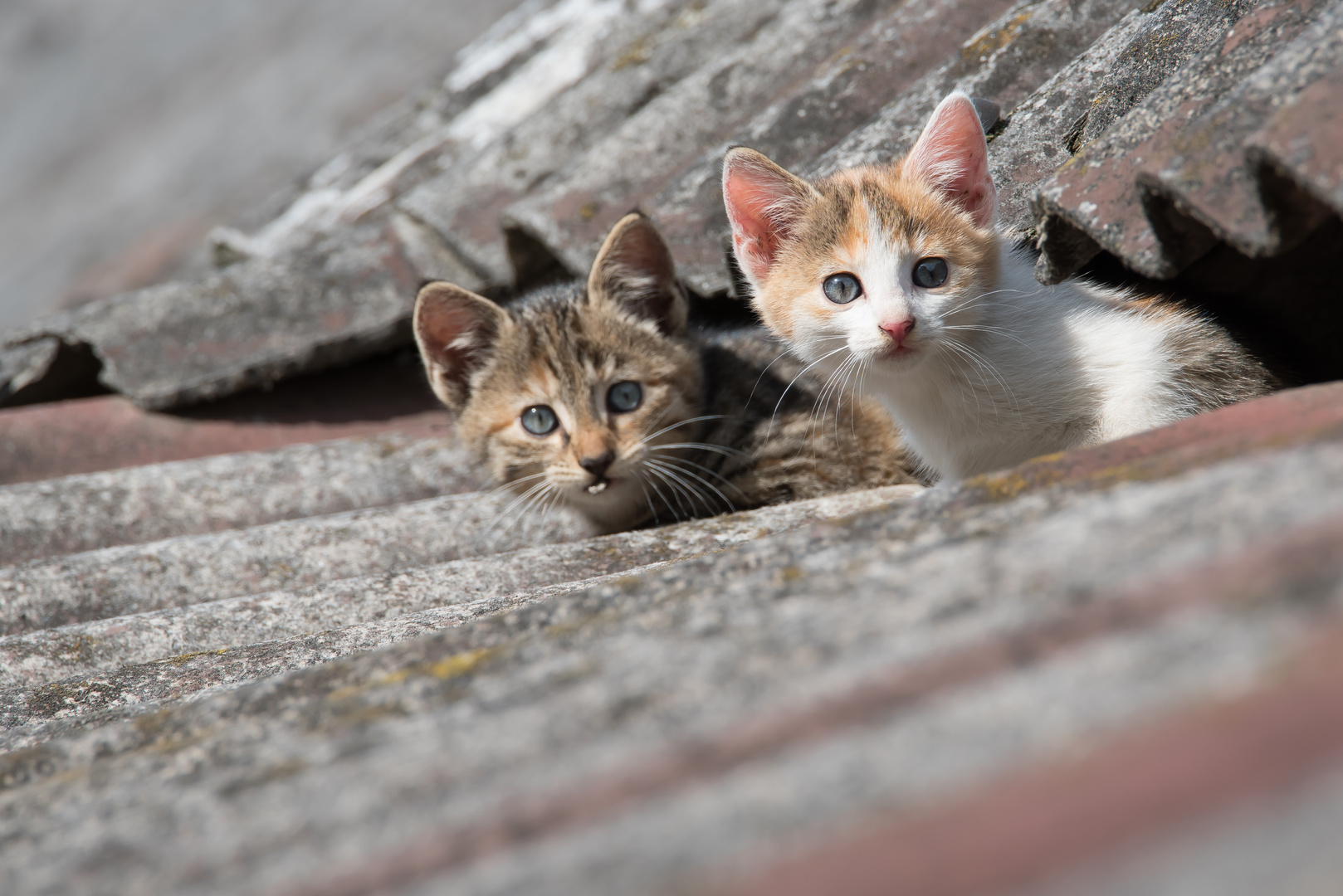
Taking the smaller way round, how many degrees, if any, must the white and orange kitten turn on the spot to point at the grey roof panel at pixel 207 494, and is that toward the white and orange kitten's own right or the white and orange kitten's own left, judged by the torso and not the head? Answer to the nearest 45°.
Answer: approximately 45° to the white and orange kitten's own right

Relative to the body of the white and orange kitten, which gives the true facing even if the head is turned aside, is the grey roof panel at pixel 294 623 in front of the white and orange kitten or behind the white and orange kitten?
in front

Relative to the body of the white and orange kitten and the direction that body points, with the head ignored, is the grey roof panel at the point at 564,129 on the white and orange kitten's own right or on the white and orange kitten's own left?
on the white and orange kitten's own right

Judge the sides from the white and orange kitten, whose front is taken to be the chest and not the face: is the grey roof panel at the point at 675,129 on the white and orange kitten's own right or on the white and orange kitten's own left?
on the white and orange kitten's own right

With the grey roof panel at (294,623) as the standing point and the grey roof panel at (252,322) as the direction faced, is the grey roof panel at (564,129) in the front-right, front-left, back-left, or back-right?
front-right

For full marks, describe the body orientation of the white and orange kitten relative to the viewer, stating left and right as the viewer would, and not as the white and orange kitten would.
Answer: facing the viewer and to the left of the viewer

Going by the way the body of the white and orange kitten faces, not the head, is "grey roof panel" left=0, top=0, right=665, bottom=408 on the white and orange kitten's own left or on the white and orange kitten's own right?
on the white and orange kitten's own right
